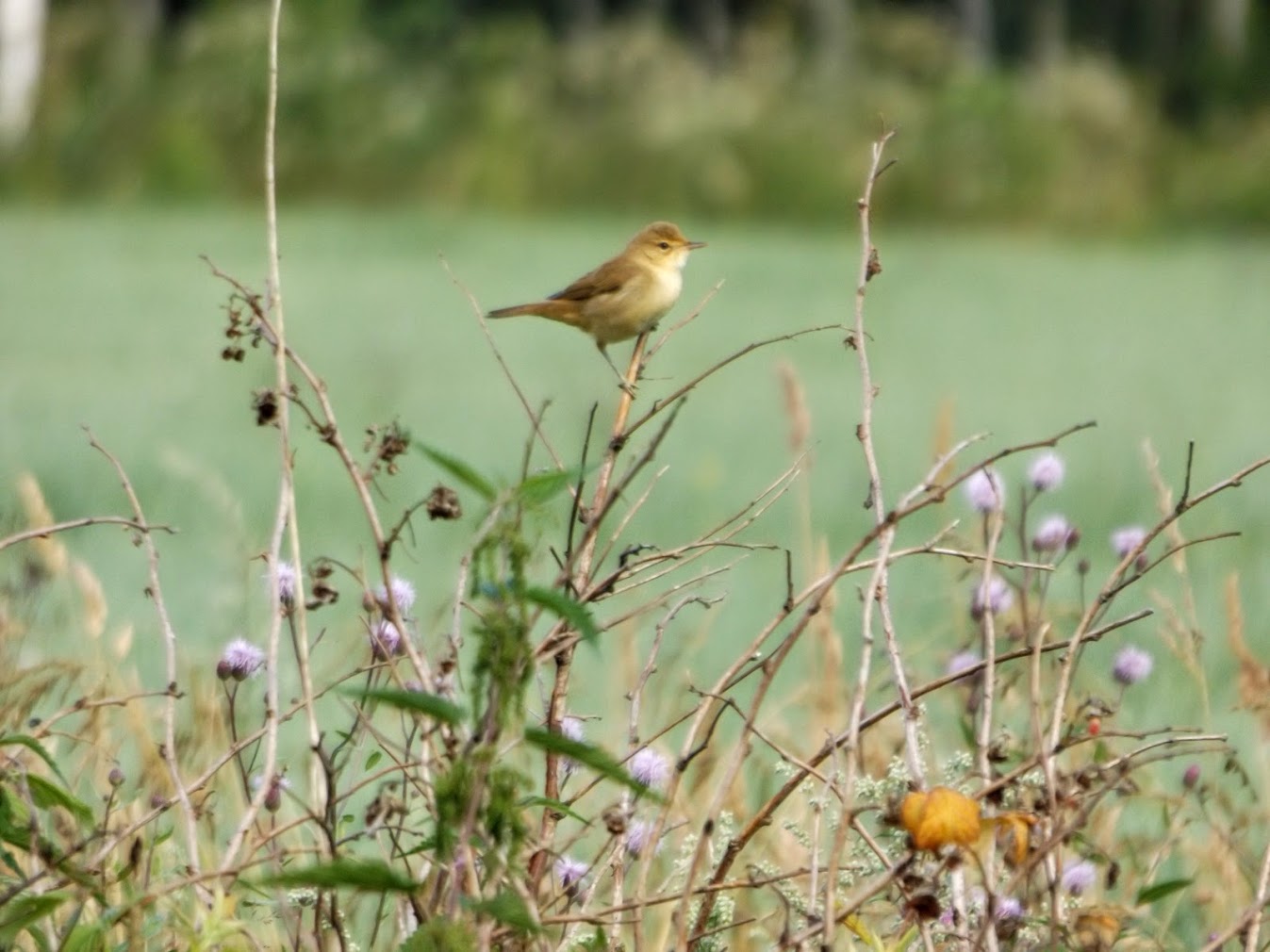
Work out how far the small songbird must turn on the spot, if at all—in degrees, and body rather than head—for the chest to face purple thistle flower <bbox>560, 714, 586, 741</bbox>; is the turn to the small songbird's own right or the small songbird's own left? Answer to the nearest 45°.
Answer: approximately 90° to the small songbird's own right

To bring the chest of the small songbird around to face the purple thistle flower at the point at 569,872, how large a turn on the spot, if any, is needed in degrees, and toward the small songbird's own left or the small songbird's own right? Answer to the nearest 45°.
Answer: approximately 90° to the small songbird's own right

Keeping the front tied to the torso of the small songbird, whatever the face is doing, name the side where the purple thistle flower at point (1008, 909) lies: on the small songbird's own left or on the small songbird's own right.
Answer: on the small songbird's own right

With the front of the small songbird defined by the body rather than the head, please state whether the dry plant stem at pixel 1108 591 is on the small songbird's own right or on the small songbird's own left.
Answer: on the small songbird's own right

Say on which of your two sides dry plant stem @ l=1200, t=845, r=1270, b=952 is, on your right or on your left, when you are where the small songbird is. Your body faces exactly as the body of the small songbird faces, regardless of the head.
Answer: on your right

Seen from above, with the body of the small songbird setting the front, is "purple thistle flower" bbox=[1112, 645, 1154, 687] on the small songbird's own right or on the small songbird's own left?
on the small songbird's own right

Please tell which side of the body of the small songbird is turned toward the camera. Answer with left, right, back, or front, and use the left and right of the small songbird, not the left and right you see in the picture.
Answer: right

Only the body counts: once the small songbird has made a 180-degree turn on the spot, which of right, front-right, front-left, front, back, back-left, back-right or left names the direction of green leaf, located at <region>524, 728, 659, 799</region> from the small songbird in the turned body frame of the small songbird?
left

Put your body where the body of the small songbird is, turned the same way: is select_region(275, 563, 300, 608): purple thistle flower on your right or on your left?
on your right

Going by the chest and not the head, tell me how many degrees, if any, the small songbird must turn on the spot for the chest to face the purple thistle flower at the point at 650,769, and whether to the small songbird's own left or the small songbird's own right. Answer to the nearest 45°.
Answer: approximately 90° to the small songbird's own right

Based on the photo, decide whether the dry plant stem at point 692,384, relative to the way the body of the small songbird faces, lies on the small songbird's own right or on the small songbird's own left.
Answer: on the small songbird's own right
